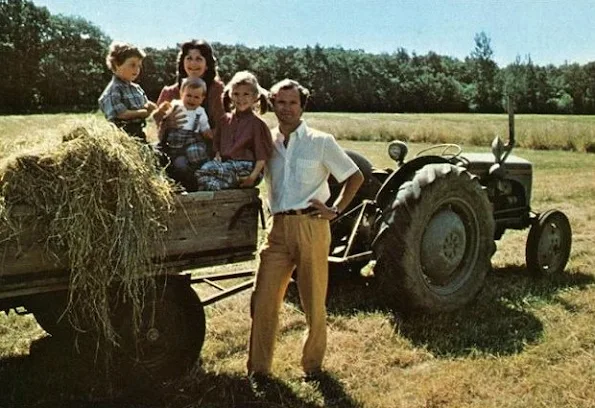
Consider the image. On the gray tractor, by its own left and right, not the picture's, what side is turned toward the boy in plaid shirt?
back

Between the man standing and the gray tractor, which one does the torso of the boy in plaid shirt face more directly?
the man standing

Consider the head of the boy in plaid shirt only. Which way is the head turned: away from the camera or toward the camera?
toward the camera

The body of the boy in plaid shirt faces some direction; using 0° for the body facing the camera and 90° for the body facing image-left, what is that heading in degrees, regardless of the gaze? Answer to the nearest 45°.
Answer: approximately 315°

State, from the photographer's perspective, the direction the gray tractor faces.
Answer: facing away from the viewer and to the right of the viewer

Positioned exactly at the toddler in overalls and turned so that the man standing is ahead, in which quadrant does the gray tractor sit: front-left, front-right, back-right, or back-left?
front-left

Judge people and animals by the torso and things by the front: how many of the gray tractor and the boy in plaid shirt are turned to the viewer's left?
0

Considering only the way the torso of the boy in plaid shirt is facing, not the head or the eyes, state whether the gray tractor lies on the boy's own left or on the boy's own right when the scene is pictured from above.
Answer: on the boy's own left

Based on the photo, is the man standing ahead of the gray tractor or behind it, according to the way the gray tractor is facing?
behind

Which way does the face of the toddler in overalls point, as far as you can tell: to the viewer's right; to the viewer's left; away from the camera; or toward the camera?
toward the camera

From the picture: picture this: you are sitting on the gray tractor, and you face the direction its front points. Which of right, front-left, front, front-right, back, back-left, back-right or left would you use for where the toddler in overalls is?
back
